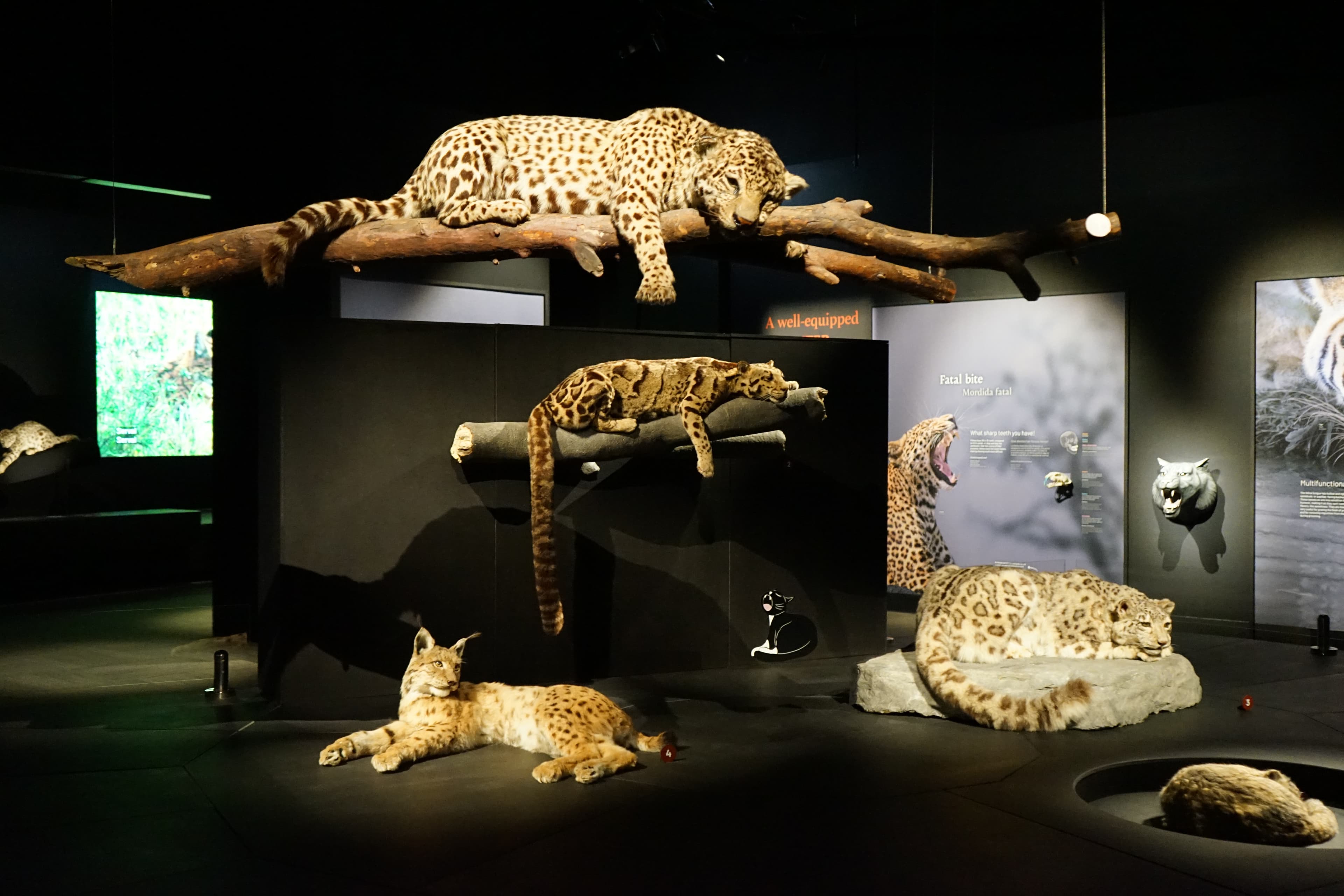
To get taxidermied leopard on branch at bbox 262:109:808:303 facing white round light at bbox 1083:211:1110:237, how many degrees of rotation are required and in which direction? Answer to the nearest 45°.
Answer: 0° — it already faces it

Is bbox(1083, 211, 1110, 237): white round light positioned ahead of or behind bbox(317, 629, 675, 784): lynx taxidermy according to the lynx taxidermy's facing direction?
behind

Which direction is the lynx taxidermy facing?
to the viewer's left

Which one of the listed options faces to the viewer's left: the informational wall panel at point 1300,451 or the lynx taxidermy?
the lynx taxidermy

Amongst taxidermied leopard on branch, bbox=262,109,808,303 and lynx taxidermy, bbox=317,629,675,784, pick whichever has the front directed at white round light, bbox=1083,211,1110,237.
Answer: the taxidermied leopard on branch

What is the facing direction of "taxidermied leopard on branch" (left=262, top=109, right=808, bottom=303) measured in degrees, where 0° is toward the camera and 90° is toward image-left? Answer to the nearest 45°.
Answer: approximately 270°

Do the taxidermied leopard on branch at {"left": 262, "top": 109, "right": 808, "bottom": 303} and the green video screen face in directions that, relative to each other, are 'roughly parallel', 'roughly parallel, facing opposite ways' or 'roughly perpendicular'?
roughly perpendicular

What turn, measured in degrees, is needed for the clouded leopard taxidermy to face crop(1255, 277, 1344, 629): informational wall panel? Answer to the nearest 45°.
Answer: approximately 45° to its left

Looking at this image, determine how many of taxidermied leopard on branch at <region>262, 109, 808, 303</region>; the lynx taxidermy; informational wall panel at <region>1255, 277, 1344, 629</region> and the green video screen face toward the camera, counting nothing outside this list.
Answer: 2

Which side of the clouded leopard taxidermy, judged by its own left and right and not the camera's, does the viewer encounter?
right

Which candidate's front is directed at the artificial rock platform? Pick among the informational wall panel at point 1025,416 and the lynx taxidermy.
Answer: the informational wall panel

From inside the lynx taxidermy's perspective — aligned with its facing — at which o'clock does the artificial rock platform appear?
The artificial rock platform is roughly at 6 o'clock from the lynx taxidermy.

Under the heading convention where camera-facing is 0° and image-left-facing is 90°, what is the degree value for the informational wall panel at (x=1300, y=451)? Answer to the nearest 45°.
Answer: approximately 0°
